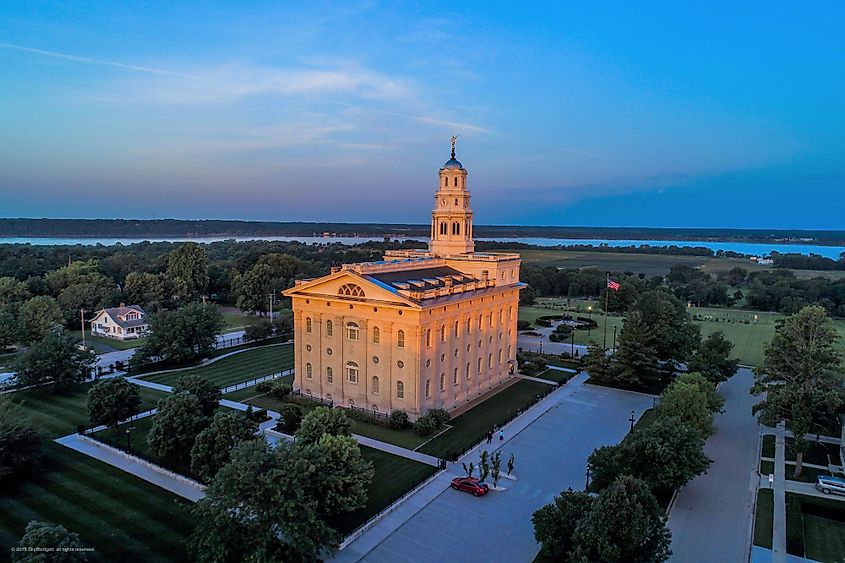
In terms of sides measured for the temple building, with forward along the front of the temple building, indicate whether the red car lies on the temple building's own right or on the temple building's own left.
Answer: on the temple building's own right

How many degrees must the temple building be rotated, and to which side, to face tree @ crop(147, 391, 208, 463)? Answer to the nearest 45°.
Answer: approximately 180°

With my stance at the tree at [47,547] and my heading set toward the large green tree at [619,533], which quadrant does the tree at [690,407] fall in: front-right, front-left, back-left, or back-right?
front-left

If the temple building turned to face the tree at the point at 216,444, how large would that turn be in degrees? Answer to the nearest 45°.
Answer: approximately 180°

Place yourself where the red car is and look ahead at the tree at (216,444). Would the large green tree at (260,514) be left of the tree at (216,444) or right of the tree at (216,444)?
left

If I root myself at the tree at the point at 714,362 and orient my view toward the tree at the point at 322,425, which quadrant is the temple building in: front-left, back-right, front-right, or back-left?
front-right

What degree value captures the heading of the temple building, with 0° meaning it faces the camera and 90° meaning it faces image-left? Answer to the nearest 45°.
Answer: approximately 225°

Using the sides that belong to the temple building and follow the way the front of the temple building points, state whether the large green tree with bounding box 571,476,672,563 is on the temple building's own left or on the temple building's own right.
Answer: on the temple building's own right

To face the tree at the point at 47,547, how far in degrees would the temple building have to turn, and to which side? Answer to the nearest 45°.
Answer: approximately 180°

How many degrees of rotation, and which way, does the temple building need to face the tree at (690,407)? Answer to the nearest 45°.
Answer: approximately 90° to its right

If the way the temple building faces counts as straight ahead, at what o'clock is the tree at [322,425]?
The tree is roughly at 5 o'clock from the temple building.
